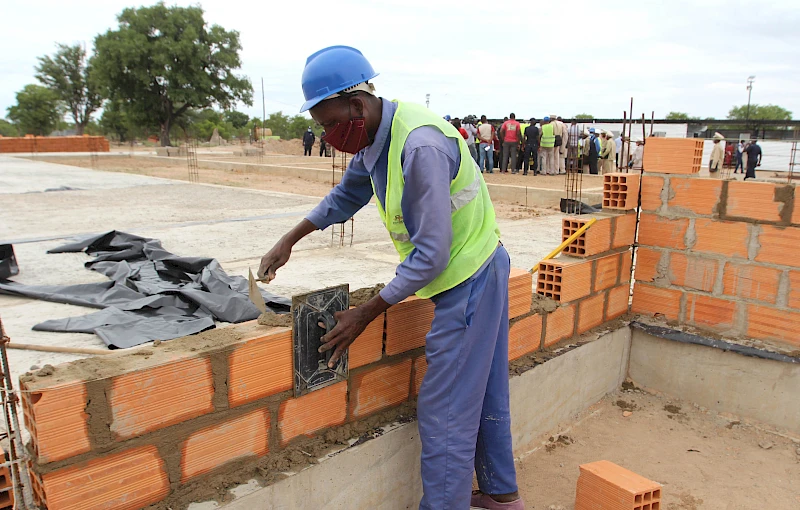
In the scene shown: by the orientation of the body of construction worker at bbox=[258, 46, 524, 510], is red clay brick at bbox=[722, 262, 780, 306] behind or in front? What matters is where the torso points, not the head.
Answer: behind

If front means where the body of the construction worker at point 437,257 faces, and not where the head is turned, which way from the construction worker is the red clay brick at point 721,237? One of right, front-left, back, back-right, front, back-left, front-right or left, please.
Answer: back-right

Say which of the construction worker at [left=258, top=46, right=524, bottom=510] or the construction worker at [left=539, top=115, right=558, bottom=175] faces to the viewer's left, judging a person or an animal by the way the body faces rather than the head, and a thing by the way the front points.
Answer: the construction worker at [left=258, top=46, right=524, bottom=510]

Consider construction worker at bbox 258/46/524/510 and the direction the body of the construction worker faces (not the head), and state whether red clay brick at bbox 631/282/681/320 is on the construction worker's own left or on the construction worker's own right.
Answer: on the construction worker's own right

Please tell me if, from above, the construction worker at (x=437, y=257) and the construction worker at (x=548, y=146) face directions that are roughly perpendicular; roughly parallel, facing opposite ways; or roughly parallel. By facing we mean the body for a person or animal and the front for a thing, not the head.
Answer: roughly perpendicular

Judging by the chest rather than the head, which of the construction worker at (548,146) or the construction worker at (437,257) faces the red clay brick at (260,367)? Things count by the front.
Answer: the construction worker at (437,257)

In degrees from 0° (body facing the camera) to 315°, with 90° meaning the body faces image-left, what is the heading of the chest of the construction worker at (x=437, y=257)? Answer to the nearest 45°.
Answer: approximately 90°
